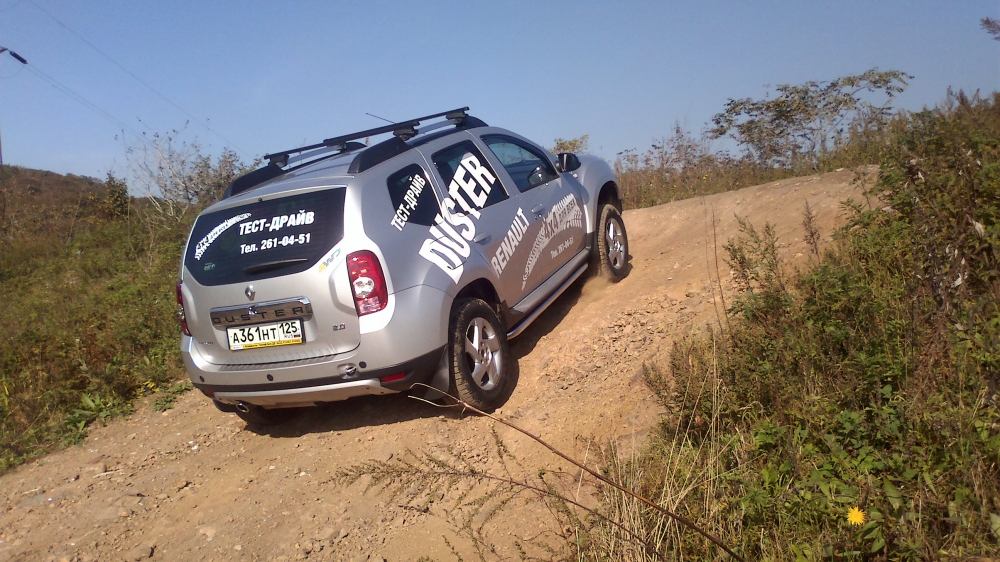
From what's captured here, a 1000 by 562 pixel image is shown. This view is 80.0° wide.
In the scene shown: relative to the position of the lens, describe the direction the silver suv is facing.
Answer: facing away from the viewer and to the right of the viewer

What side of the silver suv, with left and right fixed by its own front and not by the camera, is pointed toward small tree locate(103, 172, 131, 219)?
left

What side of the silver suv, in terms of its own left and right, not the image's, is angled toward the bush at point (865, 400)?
right
